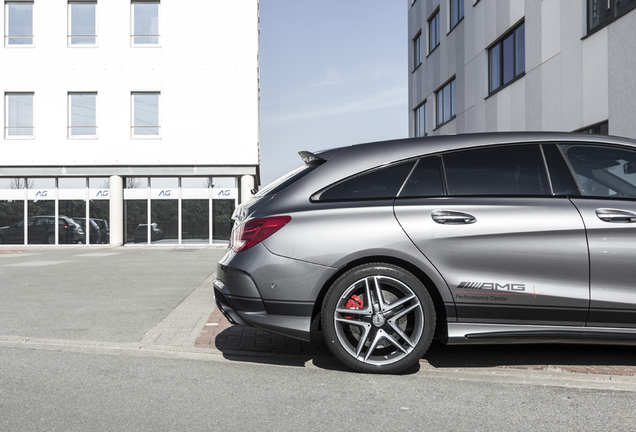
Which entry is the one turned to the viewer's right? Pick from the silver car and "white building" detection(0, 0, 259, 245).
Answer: the silver car

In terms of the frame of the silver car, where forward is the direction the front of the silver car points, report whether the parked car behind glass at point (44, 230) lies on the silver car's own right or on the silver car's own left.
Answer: on the silver car's own left

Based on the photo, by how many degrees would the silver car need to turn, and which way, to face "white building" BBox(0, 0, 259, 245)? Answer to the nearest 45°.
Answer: approximately 135° to its left

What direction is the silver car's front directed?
to the viewer's right

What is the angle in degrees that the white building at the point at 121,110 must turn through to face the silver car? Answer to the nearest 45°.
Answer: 0° — it already faces it

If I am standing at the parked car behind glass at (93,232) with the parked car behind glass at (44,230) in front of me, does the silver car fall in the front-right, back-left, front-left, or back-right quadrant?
back-left

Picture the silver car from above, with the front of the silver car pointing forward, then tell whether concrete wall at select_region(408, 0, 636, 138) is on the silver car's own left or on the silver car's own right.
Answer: on the silver car's own left

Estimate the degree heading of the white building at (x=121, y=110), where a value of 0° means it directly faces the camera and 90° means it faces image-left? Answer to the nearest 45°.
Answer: approximately 0°

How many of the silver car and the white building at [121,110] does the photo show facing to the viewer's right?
1

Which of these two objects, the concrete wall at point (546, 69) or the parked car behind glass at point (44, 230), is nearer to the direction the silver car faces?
the concrete wall
